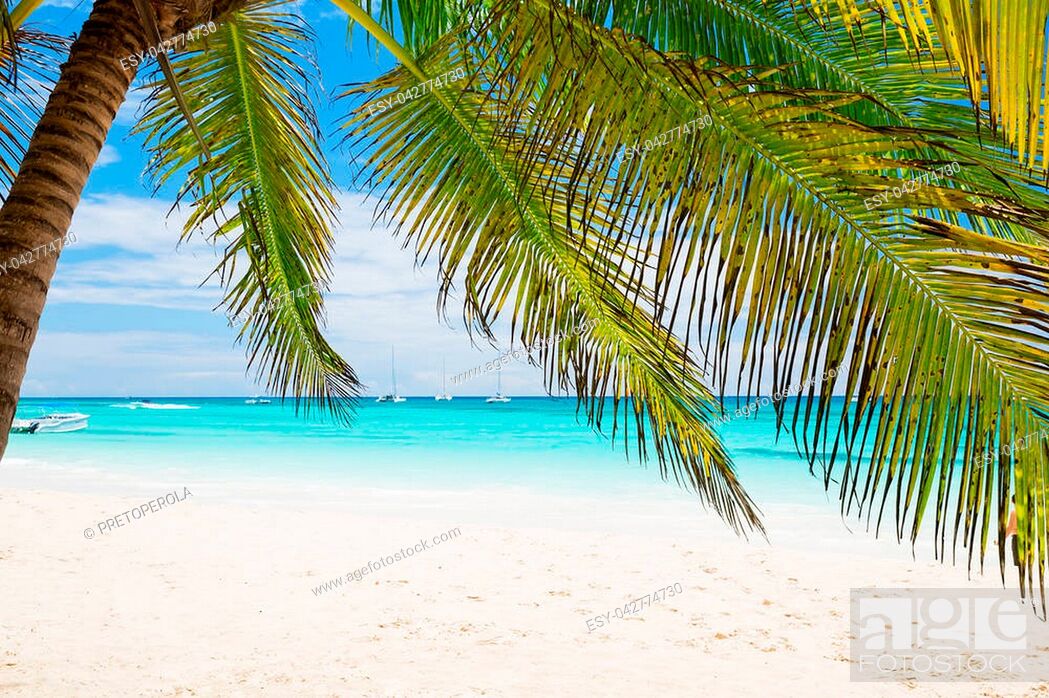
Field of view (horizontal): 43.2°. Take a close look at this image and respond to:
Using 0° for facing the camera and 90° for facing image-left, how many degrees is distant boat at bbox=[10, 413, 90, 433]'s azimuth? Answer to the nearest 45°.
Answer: approximately 270°

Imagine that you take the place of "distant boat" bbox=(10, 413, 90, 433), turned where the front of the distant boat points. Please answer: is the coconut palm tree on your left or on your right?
on your right
